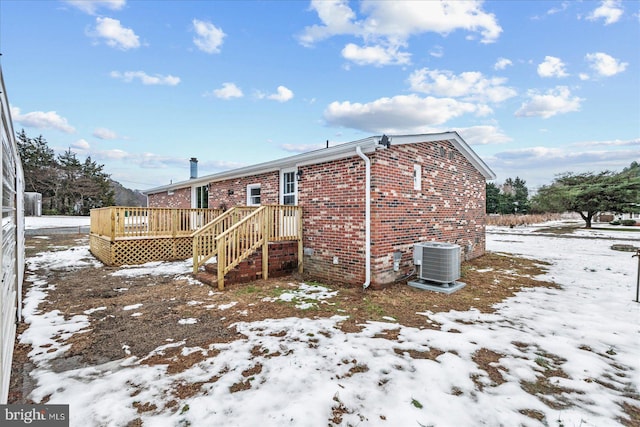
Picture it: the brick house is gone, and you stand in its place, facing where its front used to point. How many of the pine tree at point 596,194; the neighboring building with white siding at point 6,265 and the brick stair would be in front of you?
1

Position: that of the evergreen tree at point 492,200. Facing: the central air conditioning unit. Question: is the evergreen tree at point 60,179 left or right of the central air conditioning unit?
right

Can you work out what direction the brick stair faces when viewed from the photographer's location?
facing the viewer and to the left of the viewer

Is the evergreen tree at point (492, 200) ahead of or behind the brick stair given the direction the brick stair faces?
behind

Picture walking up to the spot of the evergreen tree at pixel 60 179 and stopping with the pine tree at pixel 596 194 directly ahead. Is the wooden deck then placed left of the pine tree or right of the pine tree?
right

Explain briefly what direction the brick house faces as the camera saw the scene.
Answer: facing away from the viewer and to the right of the viewer

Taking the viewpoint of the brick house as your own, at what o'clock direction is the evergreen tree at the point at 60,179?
The evergreen tree is roughly at 9 o'clock from the brick house.

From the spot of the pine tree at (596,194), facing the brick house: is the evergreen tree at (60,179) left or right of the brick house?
right

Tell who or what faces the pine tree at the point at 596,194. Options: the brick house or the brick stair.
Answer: the brick house

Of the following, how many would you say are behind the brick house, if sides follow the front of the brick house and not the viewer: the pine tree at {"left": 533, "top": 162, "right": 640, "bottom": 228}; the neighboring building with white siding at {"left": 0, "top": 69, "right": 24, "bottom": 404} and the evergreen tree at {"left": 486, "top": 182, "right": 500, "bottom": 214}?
1

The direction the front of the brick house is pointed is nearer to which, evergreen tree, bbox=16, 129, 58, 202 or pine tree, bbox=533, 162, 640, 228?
the pine tree

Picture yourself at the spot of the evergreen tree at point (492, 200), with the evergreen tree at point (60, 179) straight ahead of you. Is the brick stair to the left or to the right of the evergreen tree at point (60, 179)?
left

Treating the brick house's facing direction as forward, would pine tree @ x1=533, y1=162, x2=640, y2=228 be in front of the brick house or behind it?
in front

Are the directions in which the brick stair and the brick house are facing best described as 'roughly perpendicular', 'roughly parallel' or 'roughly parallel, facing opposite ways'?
roughly parallel, facing opposite ways

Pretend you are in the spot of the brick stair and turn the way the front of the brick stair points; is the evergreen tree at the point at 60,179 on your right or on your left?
on your right

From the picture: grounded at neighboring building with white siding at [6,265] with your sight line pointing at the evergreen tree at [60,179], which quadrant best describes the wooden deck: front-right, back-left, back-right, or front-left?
front-right
